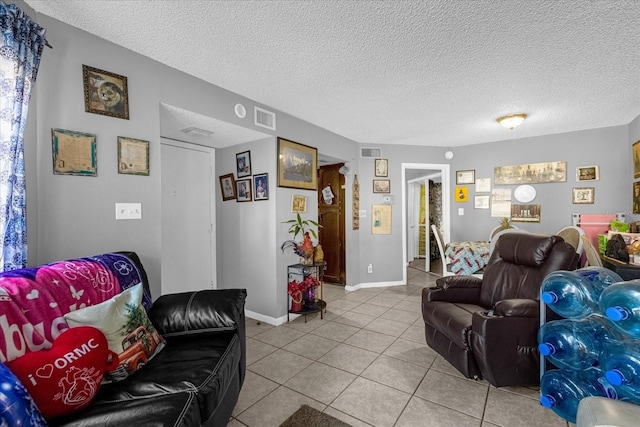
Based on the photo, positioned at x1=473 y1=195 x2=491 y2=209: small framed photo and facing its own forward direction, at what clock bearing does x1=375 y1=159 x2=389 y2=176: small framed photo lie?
x1=375 y1=159 x2=389 y2=176: small framed photo is roughly at 2 o'clock from x1=473 y1=195 x2=491 y2=209: small framed photo.

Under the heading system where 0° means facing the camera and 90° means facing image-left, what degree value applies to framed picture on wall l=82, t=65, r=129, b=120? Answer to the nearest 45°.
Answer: approximately 315°

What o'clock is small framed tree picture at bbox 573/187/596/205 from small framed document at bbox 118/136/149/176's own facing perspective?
small framed tree picture at bbox 573/187/596/205 is roughly at 11 o'clock from small framed document at bbox 118/136/149/176.

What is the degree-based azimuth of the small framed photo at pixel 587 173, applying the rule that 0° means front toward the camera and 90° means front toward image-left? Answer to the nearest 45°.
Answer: approximately 0°

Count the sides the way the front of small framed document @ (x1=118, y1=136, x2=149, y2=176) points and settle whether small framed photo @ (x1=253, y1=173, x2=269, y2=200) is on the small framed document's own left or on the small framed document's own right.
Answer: on the small framed document's own left

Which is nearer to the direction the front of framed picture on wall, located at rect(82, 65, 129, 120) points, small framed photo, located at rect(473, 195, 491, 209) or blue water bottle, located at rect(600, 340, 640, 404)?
the blue water bottle

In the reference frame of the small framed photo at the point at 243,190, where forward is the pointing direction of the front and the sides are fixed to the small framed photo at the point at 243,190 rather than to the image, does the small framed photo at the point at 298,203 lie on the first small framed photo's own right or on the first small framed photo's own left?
on the first small framed photo's own left

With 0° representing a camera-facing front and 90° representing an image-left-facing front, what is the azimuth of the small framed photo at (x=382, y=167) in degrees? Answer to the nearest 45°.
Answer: approximately 0°

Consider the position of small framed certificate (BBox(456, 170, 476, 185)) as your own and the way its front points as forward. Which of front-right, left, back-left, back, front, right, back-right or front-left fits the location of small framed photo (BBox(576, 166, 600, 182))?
left

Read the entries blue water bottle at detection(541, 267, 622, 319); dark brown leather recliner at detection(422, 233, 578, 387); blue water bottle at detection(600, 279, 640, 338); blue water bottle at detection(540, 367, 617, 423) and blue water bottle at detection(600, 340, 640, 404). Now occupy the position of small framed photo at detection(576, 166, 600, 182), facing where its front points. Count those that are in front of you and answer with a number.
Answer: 5

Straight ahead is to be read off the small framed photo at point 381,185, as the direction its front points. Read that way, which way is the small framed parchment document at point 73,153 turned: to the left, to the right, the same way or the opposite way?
to the left

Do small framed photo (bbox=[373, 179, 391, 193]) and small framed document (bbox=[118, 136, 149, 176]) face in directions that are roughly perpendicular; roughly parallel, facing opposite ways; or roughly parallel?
roughly perpendicular

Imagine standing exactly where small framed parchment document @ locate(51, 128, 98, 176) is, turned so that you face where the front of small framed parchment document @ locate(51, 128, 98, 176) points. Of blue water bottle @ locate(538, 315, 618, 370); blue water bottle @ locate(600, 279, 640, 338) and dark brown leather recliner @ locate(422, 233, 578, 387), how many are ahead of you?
3

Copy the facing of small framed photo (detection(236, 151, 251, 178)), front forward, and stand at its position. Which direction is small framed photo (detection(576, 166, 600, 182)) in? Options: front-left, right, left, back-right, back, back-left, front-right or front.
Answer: back-left
